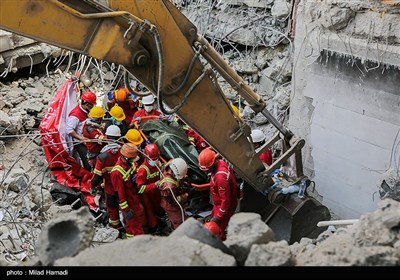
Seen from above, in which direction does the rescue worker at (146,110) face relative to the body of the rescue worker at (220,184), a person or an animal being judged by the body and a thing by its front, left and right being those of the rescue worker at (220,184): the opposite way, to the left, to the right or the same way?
to the left

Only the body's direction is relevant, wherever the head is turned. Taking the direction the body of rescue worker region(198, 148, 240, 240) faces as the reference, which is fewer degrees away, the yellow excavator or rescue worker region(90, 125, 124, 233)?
the rescue worker

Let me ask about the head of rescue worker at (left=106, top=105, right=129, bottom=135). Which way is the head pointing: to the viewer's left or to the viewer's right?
to the viewer's right

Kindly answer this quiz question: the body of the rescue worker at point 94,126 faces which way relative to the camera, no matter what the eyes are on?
to the viewer's right

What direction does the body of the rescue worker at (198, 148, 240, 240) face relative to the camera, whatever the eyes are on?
to the viewer's left

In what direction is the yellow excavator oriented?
to the viewer's right

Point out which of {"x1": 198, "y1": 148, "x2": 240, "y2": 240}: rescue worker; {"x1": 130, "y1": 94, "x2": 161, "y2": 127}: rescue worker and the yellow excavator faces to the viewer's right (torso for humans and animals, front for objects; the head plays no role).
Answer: the yellow excavator

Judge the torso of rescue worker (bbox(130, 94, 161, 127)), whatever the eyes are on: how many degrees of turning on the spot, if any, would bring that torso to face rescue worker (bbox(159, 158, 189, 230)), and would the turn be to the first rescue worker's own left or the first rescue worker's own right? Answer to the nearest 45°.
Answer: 0° — they already face them

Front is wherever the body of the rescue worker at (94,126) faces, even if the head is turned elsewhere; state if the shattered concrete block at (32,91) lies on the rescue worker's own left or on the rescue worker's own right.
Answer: on the rescue worker's own left

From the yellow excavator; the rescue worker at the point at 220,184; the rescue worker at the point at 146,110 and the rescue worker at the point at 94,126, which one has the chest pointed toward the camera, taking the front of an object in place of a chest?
the rescue worker at the point at 146,110

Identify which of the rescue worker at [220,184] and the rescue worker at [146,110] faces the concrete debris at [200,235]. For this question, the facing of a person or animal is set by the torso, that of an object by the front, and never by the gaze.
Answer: the rescue worker at [146,110]
